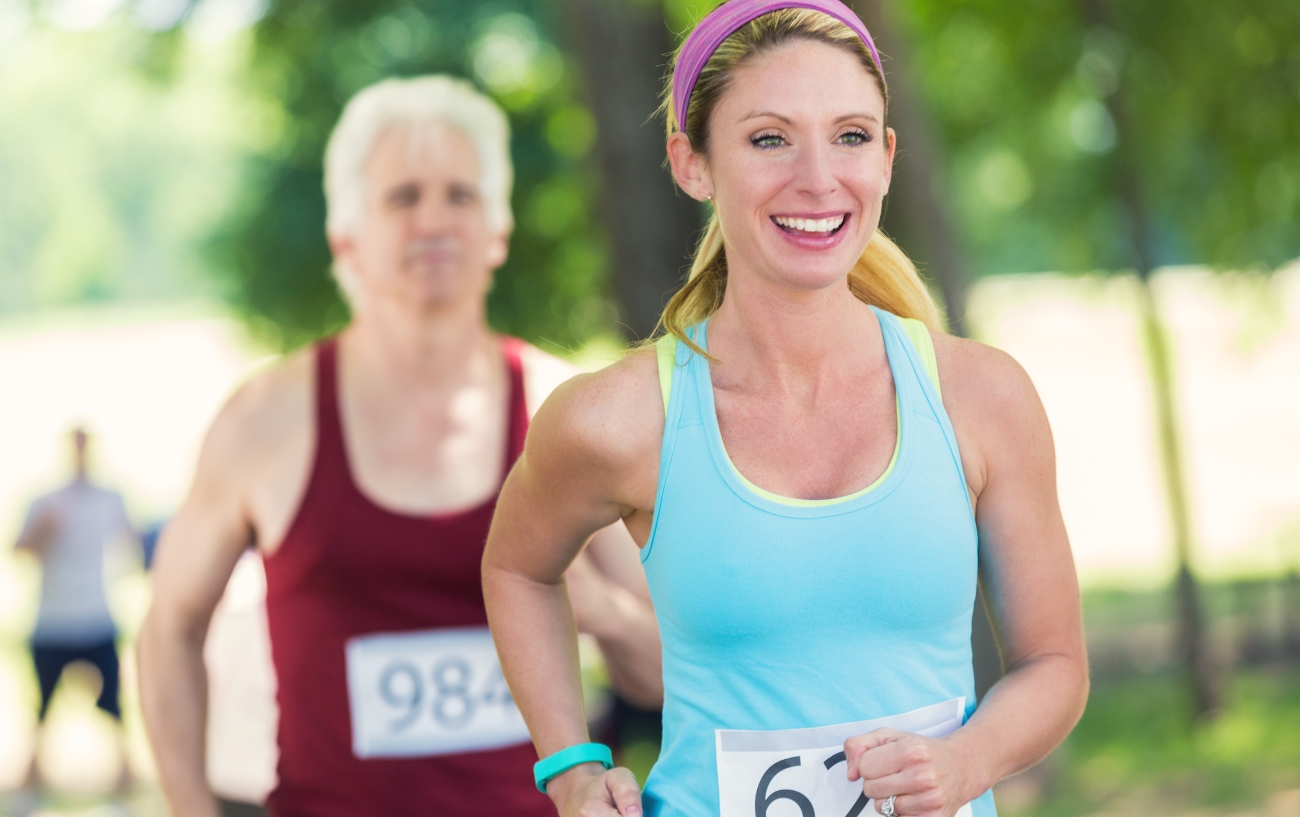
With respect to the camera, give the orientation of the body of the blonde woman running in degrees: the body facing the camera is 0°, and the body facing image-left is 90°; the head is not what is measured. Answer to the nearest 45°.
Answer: approximately 0°

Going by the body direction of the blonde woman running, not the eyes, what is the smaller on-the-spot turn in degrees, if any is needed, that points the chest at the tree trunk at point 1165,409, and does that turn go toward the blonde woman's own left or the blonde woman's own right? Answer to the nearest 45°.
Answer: approximately 180°

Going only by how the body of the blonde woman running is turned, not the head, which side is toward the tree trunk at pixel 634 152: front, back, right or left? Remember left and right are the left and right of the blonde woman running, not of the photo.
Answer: back

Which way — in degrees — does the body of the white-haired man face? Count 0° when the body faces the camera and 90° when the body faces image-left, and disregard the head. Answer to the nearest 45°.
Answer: approximately 0°

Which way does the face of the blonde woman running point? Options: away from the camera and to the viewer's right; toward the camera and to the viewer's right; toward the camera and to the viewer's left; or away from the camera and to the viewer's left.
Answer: toward the camera and to the viewer's right

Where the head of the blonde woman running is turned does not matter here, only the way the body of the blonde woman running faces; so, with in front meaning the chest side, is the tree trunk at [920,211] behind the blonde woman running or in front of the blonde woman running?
behind

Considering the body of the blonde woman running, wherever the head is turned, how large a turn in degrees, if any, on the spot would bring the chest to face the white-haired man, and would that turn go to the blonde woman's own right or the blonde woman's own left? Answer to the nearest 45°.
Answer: approximately 135° to the blonde woman's own right

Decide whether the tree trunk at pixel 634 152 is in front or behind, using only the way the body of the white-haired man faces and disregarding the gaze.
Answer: behind

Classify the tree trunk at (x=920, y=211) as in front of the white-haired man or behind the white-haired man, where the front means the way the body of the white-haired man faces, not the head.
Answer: behind

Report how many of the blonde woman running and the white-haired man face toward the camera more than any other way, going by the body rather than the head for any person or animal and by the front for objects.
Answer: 2

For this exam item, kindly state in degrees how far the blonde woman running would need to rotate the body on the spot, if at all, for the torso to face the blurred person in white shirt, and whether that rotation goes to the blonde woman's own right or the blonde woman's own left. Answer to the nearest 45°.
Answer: approximately 135° to the blonde woman's own right
